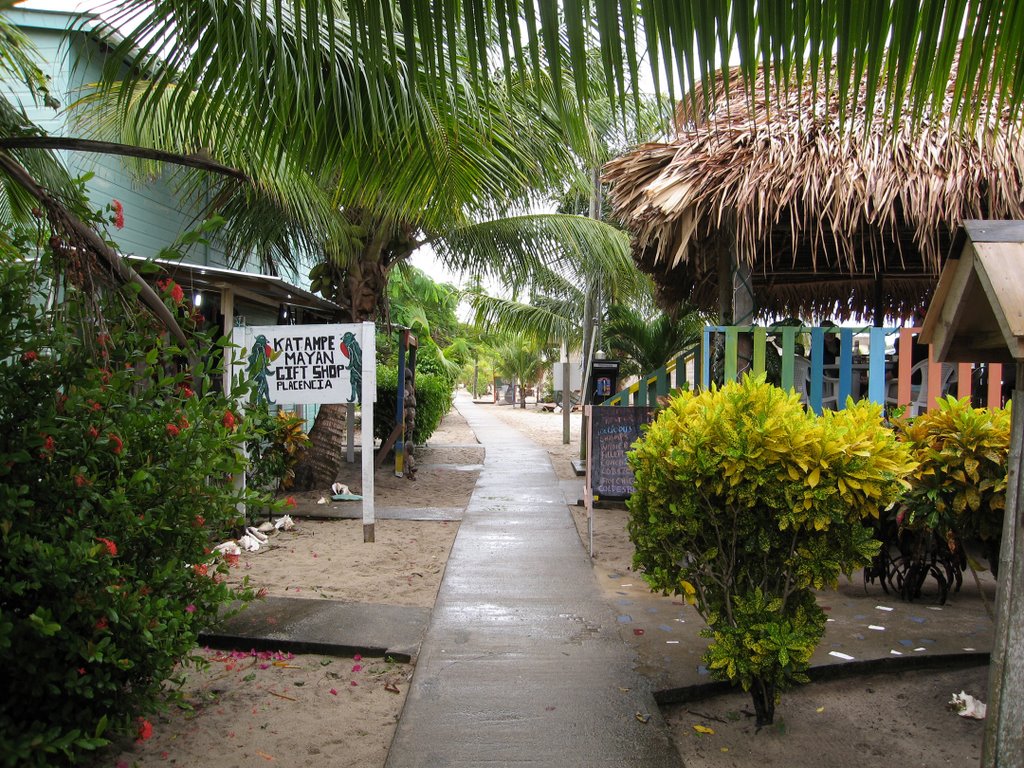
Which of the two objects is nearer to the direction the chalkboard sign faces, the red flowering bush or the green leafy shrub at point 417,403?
the red flowering bush

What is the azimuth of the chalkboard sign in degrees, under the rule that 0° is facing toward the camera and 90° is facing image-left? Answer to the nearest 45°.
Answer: approximately 0°

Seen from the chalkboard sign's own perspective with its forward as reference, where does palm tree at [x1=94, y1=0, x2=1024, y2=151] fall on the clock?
The palm tree is roughly at 12 o'clock from the chalkboard sign.

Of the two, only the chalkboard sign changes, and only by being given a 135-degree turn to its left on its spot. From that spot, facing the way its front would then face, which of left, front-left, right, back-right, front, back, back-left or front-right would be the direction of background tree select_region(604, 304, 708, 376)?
front-left

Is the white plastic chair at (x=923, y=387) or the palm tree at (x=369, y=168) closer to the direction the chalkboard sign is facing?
the palm tree

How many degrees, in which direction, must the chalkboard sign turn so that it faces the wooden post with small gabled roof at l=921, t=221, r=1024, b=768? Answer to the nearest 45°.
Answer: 0° — it already faces it

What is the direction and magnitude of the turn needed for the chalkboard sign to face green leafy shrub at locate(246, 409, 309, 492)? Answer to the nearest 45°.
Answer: approximately 90° to its right

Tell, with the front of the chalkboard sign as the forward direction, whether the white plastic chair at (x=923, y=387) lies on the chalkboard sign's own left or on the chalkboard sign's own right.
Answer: on the chalkboard sign's own left
